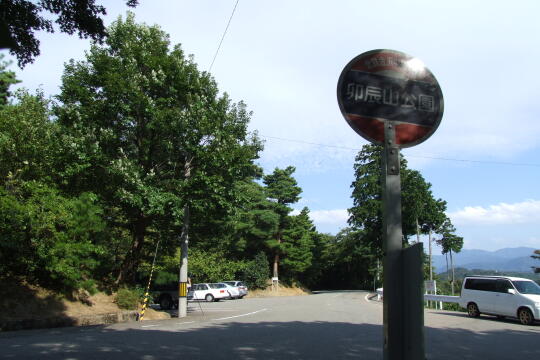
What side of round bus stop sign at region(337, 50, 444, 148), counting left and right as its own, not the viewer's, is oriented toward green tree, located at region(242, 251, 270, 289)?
back

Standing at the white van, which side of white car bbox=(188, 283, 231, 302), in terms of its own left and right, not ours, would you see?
back

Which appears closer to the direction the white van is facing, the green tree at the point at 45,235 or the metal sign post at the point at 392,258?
the metal sign post

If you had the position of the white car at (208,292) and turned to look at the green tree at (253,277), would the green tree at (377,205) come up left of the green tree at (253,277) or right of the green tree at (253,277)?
right

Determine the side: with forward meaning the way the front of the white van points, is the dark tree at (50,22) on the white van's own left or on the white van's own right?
on the white van's own right

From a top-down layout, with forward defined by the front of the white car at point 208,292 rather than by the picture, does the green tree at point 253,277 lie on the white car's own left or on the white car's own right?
on the white car's own right

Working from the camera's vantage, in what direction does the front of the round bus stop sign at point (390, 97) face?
facing the viewer

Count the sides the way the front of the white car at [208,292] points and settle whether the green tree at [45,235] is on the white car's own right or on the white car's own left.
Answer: on the white car's own left

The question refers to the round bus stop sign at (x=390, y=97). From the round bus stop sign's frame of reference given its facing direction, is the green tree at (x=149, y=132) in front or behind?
behind

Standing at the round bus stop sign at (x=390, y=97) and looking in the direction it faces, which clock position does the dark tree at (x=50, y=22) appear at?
The dark tree is roughly at 4 o'clock from the round bus stop sign.
